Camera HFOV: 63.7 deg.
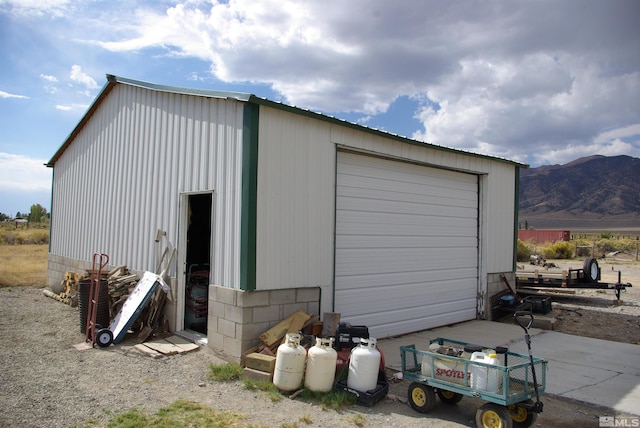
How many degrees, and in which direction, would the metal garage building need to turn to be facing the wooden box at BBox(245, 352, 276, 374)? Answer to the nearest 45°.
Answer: approximately 45° to its right

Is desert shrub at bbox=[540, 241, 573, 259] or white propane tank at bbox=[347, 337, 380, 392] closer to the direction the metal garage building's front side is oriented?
the white propane tank

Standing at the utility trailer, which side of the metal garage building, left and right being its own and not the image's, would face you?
left

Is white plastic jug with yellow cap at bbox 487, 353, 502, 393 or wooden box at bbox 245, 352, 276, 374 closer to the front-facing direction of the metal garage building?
the white plastic jug with yellow cap

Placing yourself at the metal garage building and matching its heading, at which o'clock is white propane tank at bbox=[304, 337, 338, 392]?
The white propane tank is roughly at 1 o'clock from the metal garage building.

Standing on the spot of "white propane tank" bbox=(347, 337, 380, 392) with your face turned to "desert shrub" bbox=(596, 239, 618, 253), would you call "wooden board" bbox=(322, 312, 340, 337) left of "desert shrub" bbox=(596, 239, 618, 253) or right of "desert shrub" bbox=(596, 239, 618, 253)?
left

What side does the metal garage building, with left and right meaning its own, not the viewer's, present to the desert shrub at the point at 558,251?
left

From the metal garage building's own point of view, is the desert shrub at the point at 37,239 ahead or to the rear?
to the rear

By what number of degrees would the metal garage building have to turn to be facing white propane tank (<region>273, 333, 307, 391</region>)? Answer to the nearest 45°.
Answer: approximately 45° to its right

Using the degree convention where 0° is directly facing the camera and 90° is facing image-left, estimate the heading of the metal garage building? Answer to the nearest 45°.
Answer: approximately 315°

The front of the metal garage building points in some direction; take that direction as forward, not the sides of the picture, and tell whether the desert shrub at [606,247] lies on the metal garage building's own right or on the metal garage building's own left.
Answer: on the metal garage building's own left
